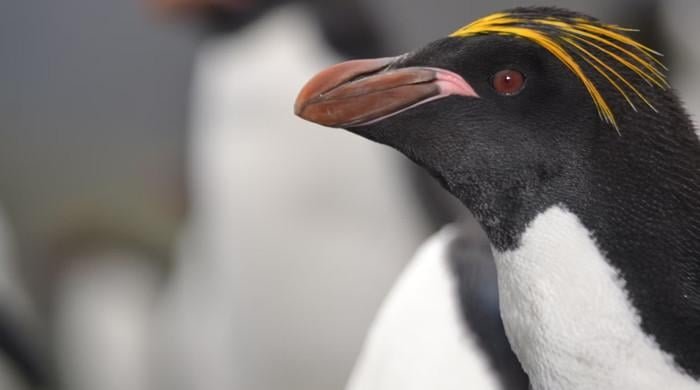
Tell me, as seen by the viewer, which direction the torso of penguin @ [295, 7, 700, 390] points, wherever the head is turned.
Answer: to the viewer's left
